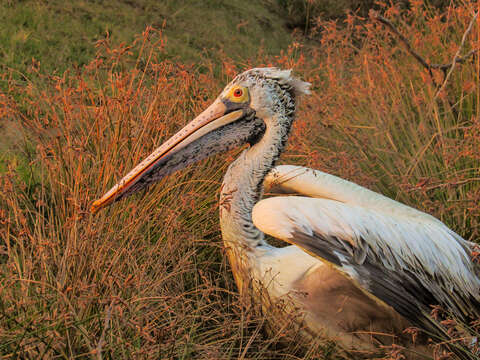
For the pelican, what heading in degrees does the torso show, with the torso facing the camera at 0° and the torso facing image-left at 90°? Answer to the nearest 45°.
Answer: approximately 90°
